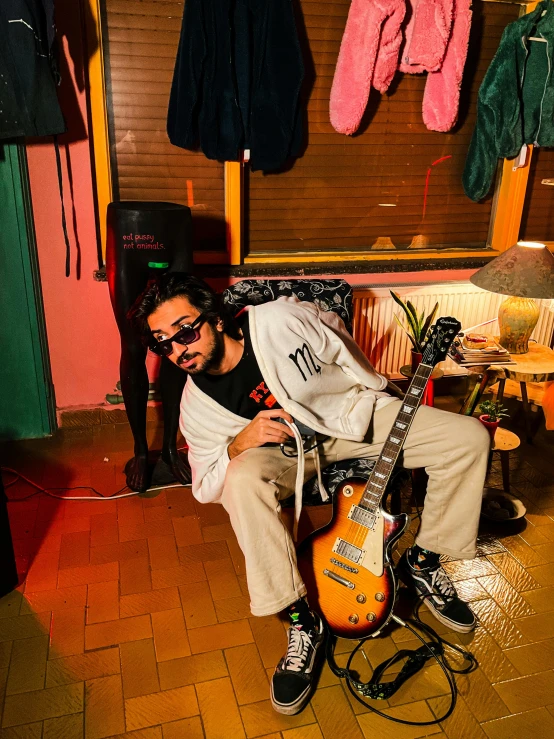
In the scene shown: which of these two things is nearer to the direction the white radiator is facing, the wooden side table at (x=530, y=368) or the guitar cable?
the guitar cable

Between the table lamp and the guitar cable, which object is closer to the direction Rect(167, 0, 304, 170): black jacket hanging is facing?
the guitar cable

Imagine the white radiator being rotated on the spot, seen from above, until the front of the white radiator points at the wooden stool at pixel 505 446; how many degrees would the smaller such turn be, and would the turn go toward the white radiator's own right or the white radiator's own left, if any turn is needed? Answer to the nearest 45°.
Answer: approximately 45° to the white radiator's own left

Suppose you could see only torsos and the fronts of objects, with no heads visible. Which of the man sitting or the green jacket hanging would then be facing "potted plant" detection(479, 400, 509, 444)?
the green jacket hanging

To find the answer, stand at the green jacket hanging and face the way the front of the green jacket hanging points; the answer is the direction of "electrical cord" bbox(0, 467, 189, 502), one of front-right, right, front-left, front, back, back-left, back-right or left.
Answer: front-right

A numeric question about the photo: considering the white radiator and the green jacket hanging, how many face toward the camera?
2
